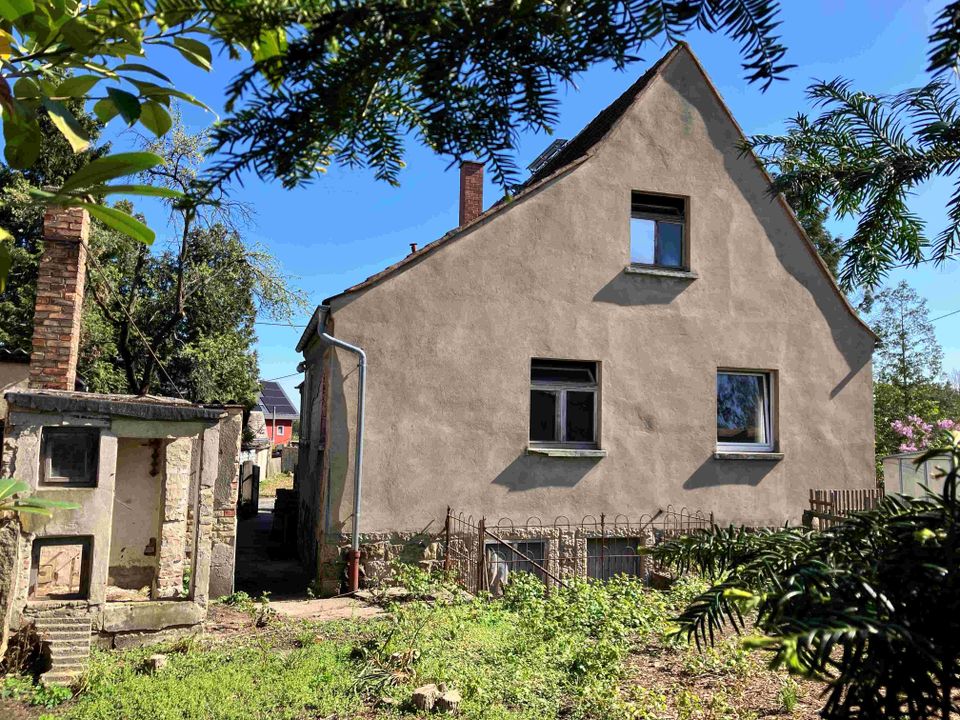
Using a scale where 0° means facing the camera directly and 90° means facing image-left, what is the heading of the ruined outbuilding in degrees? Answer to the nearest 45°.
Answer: approximately 0°

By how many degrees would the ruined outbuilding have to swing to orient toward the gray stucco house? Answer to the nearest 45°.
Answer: approximately 90° to its left

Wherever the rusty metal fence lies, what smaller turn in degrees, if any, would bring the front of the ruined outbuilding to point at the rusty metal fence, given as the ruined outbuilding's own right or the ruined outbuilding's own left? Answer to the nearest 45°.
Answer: approximately 90° to the ruined outbuilding's own left
